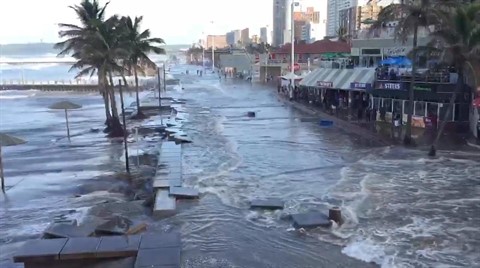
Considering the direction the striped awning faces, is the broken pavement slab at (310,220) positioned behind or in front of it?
in front

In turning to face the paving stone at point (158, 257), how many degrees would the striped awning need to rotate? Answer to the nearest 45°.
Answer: approximately 45° to its left

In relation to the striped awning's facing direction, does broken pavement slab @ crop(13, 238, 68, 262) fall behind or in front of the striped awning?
in front

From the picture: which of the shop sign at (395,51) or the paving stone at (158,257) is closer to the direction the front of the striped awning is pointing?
the paving stone

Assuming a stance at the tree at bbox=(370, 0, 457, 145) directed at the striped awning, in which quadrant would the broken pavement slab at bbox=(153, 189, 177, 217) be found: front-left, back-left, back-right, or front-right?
back-left

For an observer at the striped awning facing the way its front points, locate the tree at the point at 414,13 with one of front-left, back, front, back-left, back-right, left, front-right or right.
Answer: front-left

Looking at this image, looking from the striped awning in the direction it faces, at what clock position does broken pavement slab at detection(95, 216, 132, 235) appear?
The broken pavement slab is roughly at 11 o'clock from the striped awning.

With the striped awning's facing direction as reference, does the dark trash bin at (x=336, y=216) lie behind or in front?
in front

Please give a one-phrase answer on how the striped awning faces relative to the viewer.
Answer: facing the viewer and to the left of the viewer

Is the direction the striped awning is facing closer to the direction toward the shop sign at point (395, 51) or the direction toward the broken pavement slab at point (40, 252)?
the broken pavement slab

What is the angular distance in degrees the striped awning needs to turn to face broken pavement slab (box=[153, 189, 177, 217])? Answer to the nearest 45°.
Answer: approximately 45° to its left

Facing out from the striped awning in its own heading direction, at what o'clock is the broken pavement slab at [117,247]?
The broken pavement slab is roughly at 11 o'clock from the striped awning.

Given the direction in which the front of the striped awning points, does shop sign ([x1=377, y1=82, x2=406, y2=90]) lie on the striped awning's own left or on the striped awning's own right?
on the striped awning's own left
